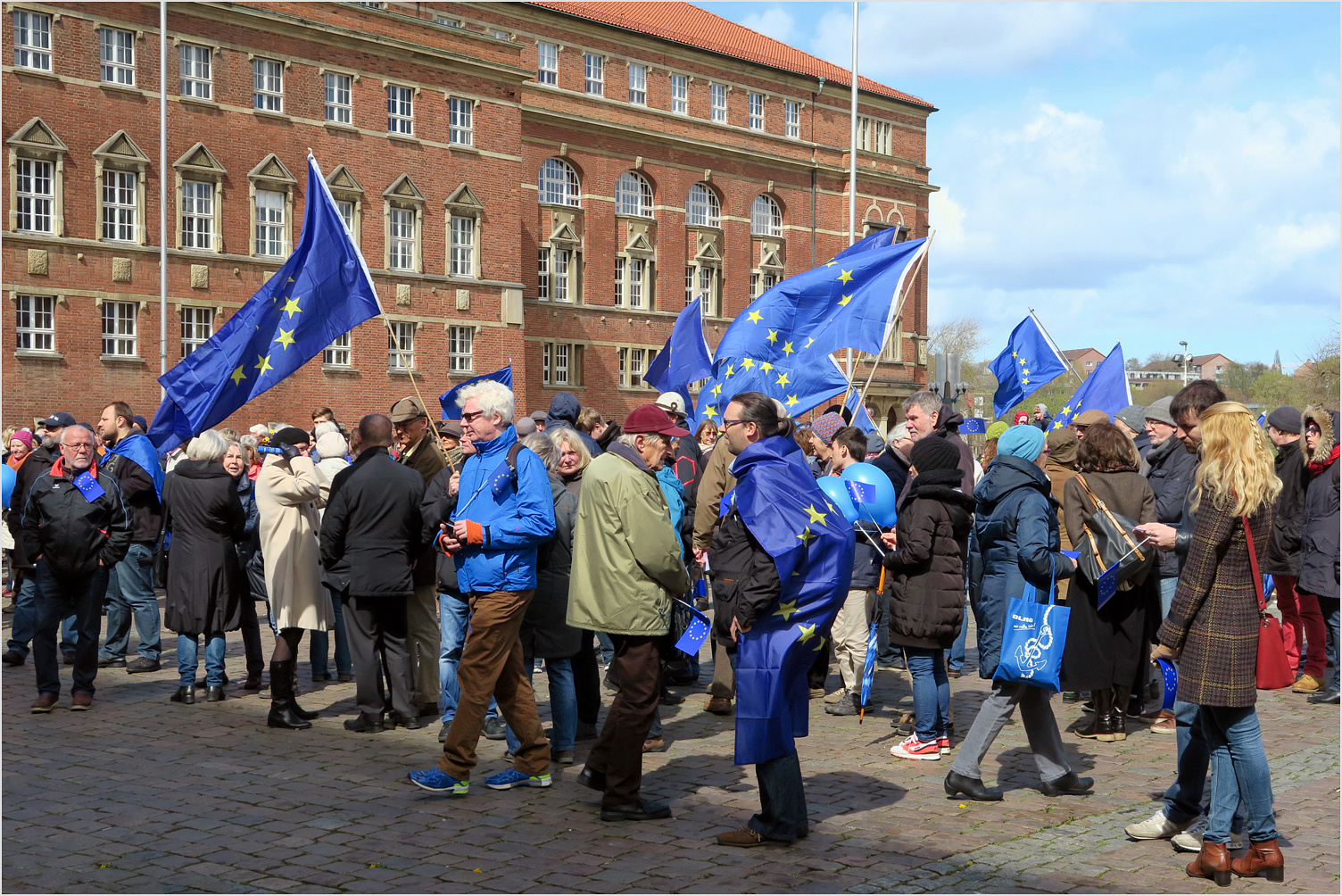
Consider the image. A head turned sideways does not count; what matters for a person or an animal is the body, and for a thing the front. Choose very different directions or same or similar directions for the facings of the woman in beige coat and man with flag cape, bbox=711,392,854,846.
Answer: very different directions

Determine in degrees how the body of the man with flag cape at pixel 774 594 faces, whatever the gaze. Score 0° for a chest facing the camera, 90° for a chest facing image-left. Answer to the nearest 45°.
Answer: approximately 90°

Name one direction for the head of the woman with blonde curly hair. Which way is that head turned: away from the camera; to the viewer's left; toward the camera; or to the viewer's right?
away from the camera

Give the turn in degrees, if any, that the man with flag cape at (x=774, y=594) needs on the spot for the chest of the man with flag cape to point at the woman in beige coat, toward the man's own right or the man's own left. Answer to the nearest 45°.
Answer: approximately 45° to the man's own right

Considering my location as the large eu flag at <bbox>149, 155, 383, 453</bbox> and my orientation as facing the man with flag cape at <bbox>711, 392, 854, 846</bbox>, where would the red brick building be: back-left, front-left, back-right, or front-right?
back-left
